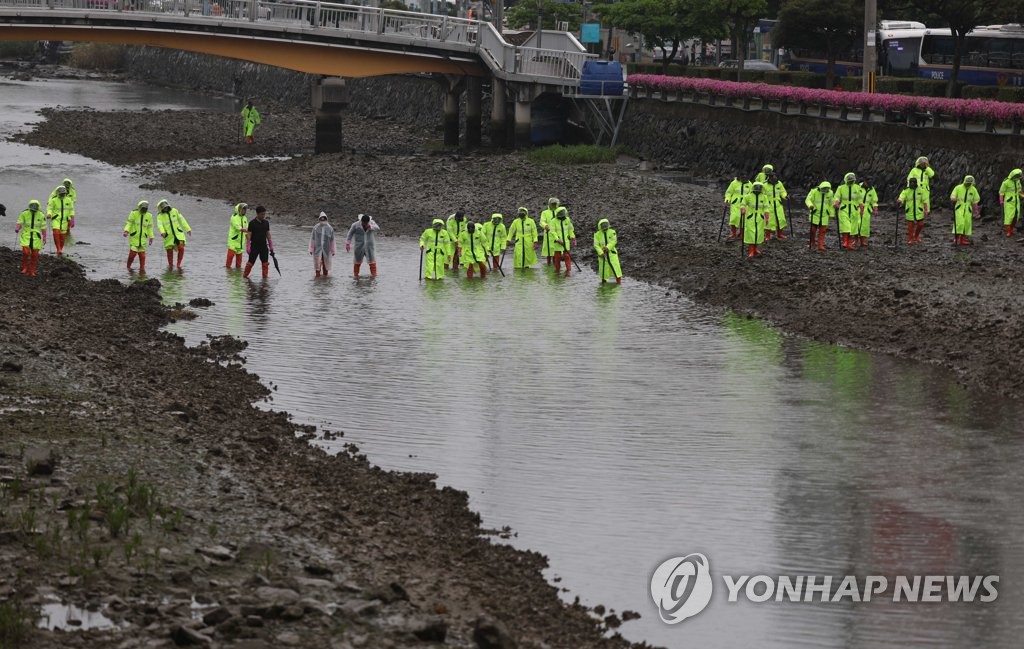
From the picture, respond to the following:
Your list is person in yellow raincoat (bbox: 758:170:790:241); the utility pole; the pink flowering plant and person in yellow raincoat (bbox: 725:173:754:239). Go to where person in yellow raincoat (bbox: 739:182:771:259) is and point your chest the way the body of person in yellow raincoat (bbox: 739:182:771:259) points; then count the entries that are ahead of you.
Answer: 0

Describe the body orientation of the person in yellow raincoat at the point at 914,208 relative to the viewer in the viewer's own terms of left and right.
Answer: facing the viewer

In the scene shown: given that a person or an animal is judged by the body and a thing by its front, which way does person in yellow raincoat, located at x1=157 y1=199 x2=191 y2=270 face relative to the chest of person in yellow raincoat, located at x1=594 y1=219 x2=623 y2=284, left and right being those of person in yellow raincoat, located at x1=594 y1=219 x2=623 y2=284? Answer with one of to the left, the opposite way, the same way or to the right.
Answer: the same way

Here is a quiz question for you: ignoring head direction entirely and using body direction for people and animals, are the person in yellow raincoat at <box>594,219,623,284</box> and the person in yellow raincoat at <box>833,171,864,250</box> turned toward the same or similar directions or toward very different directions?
same or similar directions

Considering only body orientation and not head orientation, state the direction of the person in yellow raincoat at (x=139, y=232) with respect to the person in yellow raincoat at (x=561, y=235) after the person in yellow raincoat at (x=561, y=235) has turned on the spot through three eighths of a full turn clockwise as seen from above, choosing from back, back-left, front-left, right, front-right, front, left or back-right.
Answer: front-left

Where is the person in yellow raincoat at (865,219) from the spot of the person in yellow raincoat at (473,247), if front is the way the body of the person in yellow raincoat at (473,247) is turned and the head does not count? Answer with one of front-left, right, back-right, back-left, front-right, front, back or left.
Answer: left

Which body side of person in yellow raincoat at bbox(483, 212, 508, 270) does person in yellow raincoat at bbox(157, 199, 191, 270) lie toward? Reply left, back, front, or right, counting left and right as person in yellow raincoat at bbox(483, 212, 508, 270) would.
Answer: right

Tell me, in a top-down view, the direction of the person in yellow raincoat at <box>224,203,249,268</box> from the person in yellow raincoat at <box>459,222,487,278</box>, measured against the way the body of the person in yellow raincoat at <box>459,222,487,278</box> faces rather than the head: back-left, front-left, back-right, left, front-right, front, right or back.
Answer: right

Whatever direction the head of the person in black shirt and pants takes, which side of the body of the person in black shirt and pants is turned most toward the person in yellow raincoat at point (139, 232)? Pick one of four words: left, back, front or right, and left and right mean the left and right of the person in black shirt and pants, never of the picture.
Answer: right

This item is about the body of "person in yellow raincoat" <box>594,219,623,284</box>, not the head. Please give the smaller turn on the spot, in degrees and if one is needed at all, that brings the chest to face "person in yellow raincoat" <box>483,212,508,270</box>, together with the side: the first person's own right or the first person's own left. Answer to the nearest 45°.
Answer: approximately 135° to the first person's own right

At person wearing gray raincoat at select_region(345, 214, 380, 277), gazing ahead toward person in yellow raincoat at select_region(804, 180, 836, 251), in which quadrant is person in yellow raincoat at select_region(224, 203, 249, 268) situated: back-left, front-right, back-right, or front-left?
back-left

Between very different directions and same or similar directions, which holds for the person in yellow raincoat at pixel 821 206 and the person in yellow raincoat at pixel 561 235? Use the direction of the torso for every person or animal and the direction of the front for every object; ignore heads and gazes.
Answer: same or similar directions

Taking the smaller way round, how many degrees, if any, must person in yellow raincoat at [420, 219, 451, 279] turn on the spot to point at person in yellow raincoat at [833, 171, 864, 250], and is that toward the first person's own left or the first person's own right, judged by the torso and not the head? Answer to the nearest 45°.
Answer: approximately 90° to the first person's own left

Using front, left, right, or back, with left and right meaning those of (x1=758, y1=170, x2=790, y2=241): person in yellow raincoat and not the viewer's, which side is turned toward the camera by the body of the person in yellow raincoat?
front

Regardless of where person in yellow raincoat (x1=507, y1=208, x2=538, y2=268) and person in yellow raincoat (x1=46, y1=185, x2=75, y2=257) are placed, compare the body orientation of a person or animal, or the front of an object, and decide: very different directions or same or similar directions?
same or similar directions

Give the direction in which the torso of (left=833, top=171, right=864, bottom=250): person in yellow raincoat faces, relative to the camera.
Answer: toward the camera

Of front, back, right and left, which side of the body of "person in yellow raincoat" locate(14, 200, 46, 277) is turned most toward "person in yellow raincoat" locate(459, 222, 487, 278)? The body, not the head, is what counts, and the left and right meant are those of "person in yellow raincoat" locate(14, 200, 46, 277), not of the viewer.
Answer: left

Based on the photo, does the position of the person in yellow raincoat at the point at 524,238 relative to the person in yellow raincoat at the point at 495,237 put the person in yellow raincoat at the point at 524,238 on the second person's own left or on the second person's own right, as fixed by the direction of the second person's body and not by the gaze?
on the second person's own left

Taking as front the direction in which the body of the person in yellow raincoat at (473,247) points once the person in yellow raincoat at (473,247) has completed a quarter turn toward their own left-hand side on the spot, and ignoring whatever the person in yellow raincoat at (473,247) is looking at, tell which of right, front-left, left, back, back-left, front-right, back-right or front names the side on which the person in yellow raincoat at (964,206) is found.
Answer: front

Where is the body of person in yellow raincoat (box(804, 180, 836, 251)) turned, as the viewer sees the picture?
toward the camera

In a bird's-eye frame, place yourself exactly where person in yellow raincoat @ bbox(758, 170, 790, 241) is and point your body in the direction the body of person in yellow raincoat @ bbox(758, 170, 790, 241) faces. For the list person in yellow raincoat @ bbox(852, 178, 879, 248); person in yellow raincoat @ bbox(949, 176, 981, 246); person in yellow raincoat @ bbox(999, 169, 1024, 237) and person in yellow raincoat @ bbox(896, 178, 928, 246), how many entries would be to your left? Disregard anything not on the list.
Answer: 4
